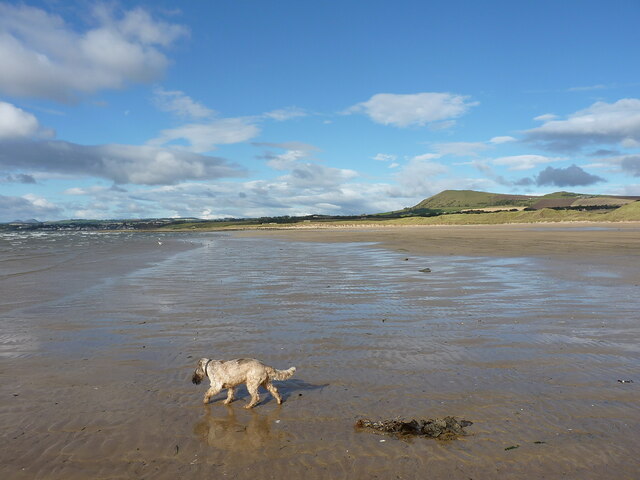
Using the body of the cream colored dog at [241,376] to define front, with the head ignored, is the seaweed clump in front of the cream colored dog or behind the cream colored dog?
behind

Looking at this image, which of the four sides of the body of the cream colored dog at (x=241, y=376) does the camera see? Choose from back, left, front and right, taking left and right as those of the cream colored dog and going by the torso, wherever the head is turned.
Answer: left
